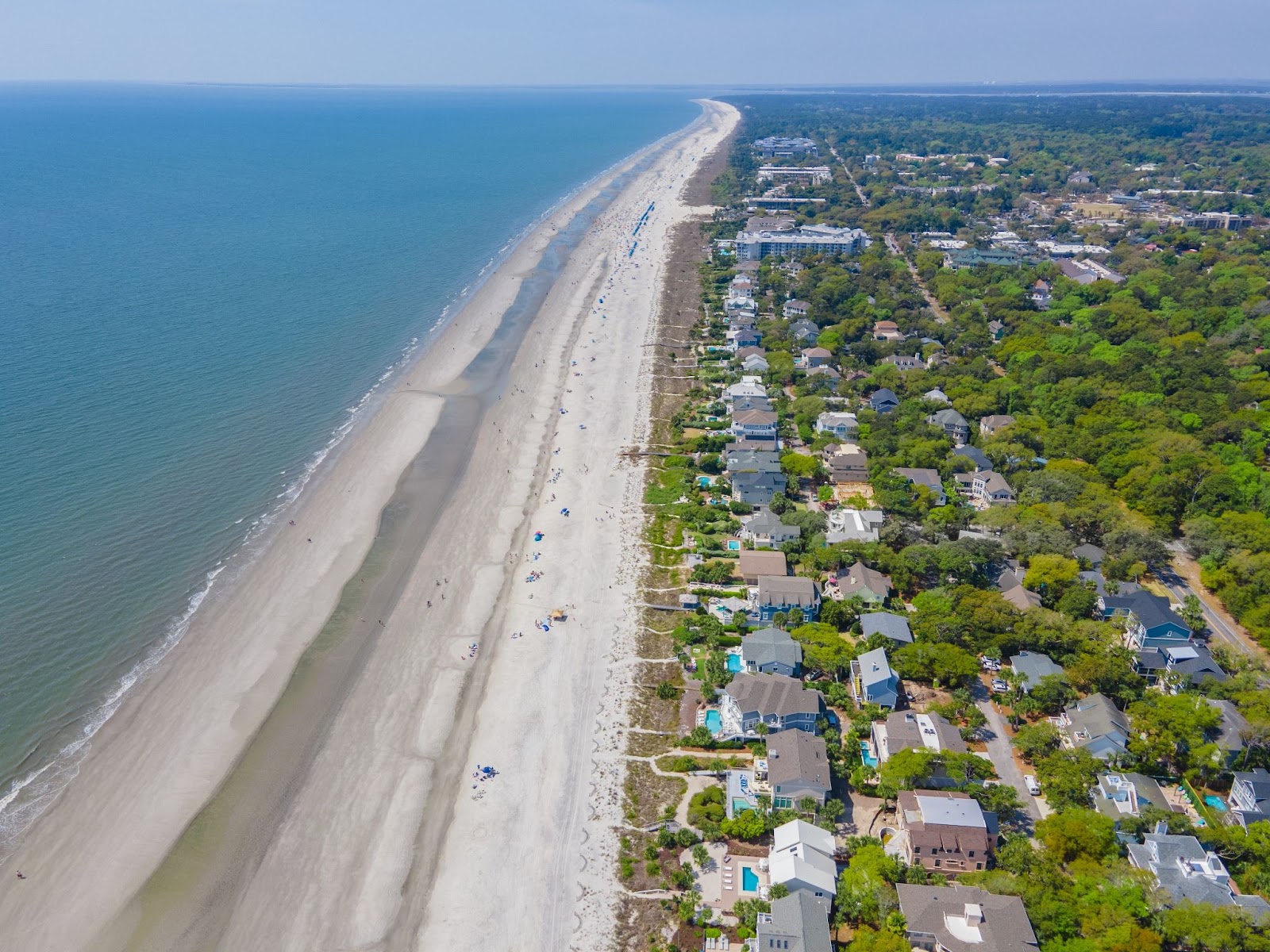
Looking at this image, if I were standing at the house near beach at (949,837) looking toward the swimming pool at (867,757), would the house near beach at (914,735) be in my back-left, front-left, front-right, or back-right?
front-right

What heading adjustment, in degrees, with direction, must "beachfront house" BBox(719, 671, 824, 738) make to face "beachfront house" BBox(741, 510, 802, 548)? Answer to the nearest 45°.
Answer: approximately 90° to its right

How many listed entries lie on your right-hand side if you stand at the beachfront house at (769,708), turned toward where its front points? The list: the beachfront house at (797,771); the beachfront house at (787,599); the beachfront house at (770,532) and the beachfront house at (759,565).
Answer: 3

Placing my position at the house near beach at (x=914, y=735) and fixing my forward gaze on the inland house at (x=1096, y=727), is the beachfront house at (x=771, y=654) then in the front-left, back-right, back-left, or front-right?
back-left

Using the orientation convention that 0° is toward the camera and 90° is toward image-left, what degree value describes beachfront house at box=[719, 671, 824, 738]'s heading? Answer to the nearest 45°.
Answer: approximately 90°

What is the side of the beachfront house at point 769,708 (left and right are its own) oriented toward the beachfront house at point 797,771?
right

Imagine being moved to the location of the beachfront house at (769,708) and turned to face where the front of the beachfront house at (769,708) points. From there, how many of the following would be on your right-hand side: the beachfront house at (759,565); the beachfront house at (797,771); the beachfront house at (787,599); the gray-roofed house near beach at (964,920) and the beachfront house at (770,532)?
3

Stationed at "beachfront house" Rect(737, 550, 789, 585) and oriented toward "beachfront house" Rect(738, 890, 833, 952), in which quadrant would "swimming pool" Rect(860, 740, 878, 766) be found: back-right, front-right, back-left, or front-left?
front-left

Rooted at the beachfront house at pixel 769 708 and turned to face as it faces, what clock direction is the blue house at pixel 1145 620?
The blue house is roughly at 5 o'clock from the beachfront house.

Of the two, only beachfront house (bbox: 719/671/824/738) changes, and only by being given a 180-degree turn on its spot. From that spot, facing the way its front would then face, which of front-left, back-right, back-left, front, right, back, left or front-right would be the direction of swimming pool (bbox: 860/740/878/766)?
front

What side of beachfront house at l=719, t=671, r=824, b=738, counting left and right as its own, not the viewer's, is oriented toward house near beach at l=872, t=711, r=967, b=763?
back

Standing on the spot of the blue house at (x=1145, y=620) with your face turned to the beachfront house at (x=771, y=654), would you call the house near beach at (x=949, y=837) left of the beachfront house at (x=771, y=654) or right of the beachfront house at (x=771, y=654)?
left
